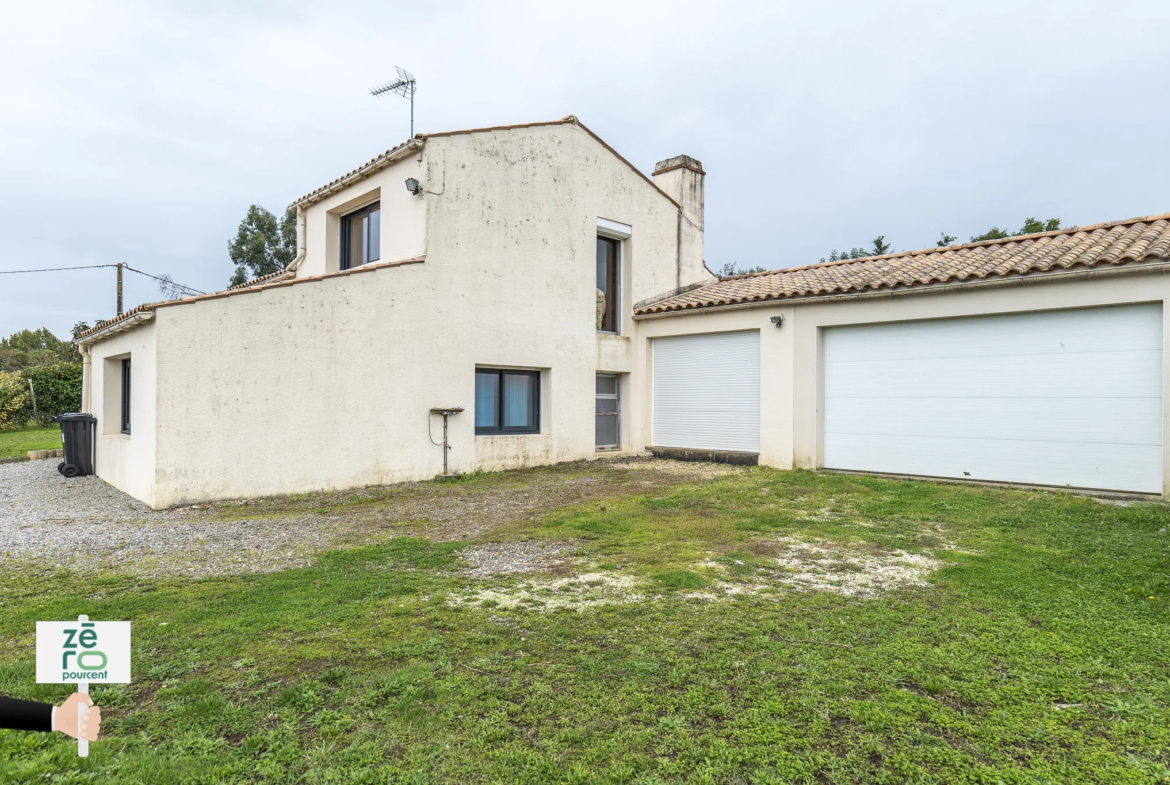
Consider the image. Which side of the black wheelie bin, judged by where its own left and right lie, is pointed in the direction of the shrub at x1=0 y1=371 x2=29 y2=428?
left

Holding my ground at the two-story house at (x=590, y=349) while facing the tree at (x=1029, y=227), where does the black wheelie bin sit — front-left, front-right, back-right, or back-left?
back-left

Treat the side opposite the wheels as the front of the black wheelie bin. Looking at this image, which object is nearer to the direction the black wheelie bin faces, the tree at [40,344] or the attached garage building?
the attached garage building

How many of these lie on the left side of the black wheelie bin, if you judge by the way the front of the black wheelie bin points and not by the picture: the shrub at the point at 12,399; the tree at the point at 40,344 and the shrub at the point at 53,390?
3

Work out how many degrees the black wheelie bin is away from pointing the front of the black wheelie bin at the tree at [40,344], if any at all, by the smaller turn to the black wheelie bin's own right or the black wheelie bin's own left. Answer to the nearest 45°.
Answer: approximately 90° to the black wheelie bin's own left

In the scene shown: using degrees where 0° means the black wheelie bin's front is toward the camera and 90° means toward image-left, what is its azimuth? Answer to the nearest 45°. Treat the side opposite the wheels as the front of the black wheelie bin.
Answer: approximately 270°

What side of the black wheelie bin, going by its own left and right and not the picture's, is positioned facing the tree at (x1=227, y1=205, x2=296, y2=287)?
left

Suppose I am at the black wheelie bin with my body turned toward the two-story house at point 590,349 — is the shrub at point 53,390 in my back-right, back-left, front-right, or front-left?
back-left
